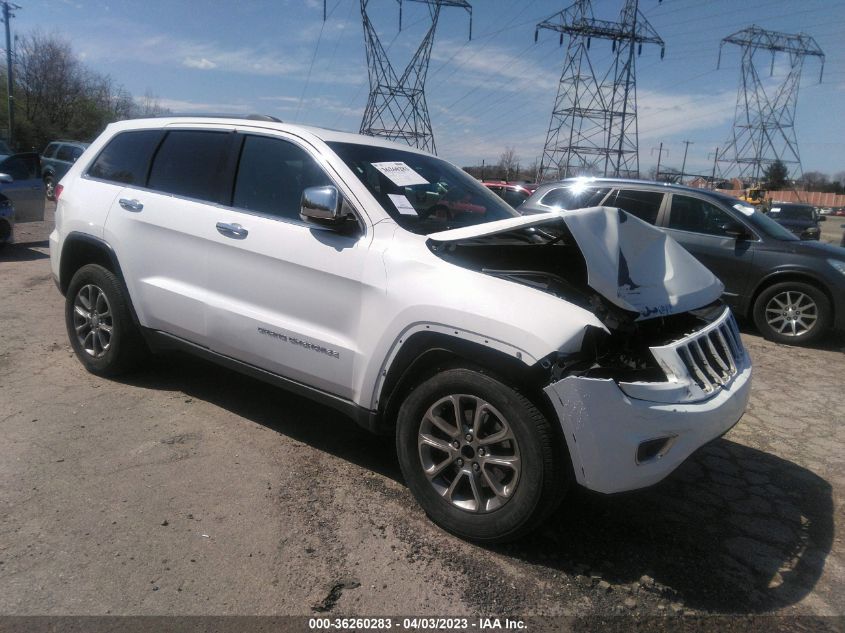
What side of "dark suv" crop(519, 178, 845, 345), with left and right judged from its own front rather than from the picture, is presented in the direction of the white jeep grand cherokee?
right

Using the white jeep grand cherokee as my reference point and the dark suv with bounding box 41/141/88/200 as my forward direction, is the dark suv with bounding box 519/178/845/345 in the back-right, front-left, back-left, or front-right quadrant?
front-right

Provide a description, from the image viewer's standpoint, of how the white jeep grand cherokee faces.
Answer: facing the viewer and to the right of the viewer

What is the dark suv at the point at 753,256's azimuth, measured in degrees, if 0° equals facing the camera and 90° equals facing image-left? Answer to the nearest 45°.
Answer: approximately 270°

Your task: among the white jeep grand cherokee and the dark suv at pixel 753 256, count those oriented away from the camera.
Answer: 0

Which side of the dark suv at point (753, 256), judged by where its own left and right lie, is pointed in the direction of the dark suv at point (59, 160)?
back

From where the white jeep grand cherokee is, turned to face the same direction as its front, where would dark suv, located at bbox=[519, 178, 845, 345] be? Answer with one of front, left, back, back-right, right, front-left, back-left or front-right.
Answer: left

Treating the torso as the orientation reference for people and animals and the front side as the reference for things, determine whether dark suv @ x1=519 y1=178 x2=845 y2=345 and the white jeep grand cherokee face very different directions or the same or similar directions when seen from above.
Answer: same or similar directions

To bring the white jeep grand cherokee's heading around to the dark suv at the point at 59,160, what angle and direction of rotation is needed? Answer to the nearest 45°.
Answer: approximately 180°
